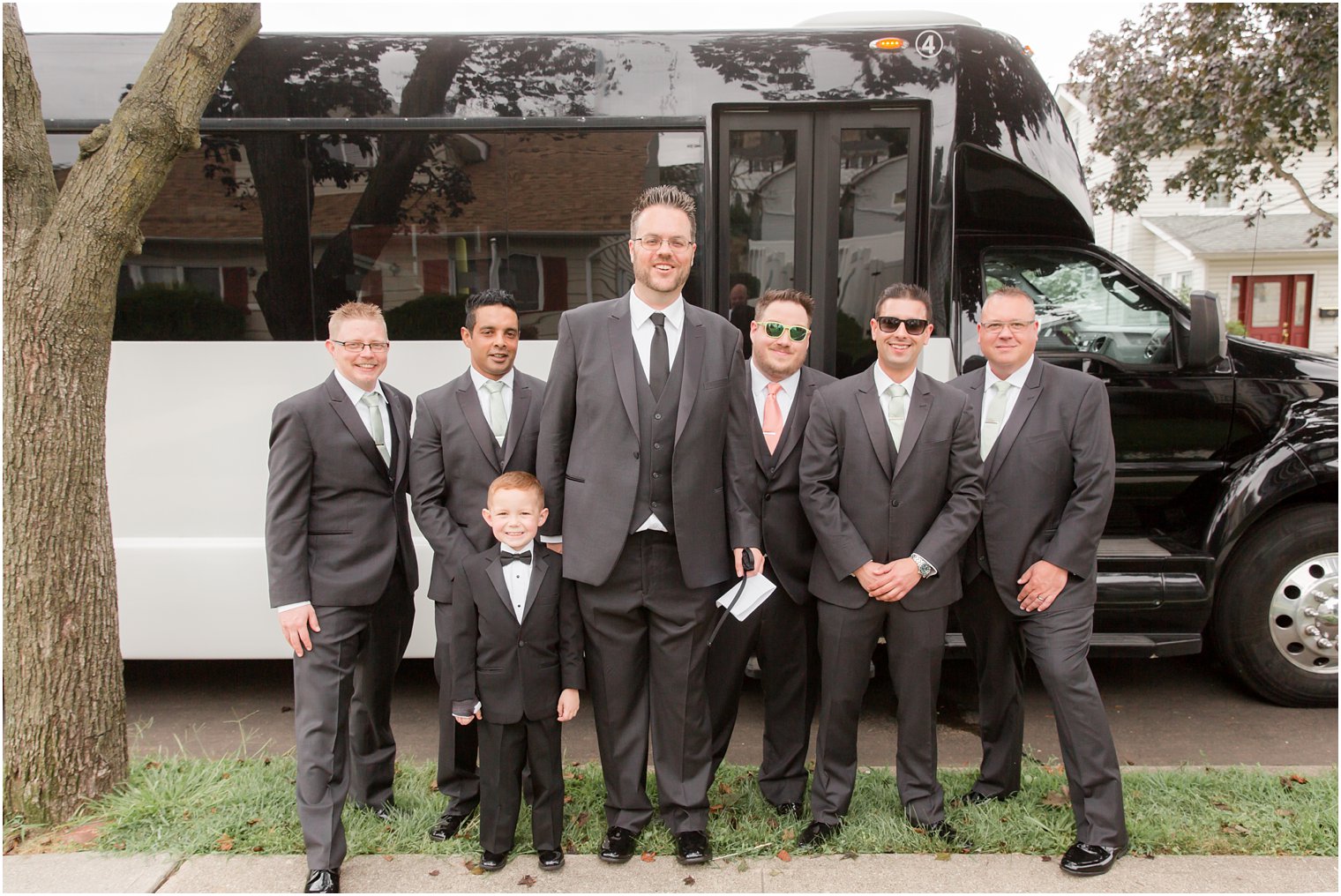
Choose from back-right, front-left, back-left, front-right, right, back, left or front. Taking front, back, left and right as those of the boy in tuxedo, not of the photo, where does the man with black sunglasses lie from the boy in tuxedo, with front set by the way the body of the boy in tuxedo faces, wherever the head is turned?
left

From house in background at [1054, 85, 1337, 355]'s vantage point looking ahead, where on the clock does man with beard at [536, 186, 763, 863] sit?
The man with beard is roughly at 12 o'clock from the house in background.

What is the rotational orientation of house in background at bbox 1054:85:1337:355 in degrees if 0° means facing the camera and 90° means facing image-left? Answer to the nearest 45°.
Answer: approximately 0°

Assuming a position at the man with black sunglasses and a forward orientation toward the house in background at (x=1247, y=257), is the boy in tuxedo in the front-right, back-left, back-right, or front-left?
back-left

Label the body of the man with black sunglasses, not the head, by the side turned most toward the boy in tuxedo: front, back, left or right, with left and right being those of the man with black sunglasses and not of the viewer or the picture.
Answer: right
